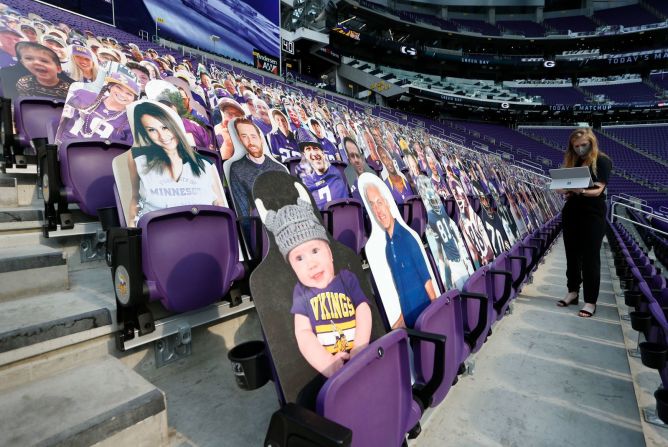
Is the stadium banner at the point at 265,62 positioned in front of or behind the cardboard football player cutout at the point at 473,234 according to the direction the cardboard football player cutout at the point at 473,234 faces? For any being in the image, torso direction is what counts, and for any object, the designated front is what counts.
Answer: behind

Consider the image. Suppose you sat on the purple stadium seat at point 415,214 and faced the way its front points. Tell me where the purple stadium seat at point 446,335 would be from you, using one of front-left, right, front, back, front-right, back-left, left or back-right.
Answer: front-right

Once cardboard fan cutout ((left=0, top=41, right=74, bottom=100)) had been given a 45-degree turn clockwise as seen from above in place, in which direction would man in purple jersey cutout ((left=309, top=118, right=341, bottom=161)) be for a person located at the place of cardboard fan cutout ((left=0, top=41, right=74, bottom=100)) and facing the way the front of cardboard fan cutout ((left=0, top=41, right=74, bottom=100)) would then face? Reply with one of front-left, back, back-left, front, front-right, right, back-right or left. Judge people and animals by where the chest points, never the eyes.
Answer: back-left

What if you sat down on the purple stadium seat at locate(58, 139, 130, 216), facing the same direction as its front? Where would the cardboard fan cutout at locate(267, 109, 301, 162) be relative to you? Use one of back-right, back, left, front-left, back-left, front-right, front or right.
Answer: left

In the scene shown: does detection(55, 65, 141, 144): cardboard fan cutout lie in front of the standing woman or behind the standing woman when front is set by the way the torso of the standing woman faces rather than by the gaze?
in front

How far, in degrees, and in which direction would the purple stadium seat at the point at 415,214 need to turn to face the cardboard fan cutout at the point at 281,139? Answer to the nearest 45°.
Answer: approximately 180°

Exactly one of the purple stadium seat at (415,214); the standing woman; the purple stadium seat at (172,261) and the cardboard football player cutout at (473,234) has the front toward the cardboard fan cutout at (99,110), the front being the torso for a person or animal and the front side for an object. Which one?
the standing woman

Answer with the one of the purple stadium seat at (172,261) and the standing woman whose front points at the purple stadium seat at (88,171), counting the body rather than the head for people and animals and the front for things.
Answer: the standing woman

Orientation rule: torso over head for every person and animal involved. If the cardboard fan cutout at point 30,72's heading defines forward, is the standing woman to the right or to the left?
on its left

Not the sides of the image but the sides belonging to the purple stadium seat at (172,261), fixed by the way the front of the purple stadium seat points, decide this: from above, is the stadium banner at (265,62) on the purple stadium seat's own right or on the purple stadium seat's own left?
on the purple stadium seat's own left

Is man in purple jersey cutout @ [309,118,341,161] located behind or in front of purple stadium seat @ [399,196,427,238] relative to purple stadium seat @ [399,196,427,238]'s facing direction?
behind

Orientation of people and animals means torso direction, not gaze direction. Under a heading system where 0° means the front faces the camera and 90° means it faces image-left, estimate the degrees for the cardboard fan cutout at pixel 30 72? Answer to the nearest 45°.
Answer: approximately 0°
